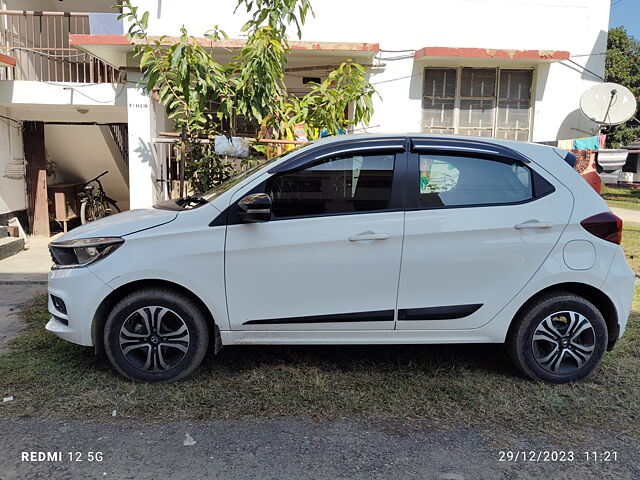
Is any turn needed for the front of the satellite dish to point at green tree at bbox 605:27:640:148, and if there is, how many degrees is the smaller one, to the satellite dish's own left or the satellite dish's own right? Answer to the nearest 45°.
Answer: approximately 180°

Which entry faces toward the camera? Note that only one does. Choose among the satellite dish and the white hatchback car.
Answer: the satellite dish

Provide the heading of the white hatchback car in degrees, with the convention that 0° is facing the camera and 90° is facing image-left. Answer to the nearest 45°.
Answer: approximately 90°

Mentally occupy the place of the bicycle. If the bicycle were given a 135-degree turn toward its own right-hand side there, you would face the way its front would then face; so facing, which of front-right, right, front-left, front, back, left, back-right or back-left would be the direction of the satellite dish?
back-right

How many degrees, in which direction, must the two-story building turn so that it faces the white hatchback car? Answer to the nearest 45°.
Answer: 0° — it already faces it

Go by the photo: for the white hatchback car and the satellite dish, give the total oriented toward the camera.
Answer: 1

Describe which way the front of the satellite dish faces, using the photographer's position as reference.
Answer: facing the viewer

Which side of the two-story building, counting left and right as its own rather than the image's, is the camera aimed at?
front

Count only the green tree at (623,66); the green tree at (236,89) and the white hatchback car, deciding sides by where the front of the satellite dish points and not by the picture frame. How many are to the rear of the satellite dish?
1

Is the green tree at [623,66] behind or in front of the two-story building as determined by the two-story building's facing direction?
behind

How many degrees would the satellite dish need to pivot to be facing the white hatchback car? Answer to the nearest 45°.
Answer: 0° — it already faces it

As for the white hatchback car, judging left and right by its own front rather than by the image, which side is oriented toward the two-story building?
right
